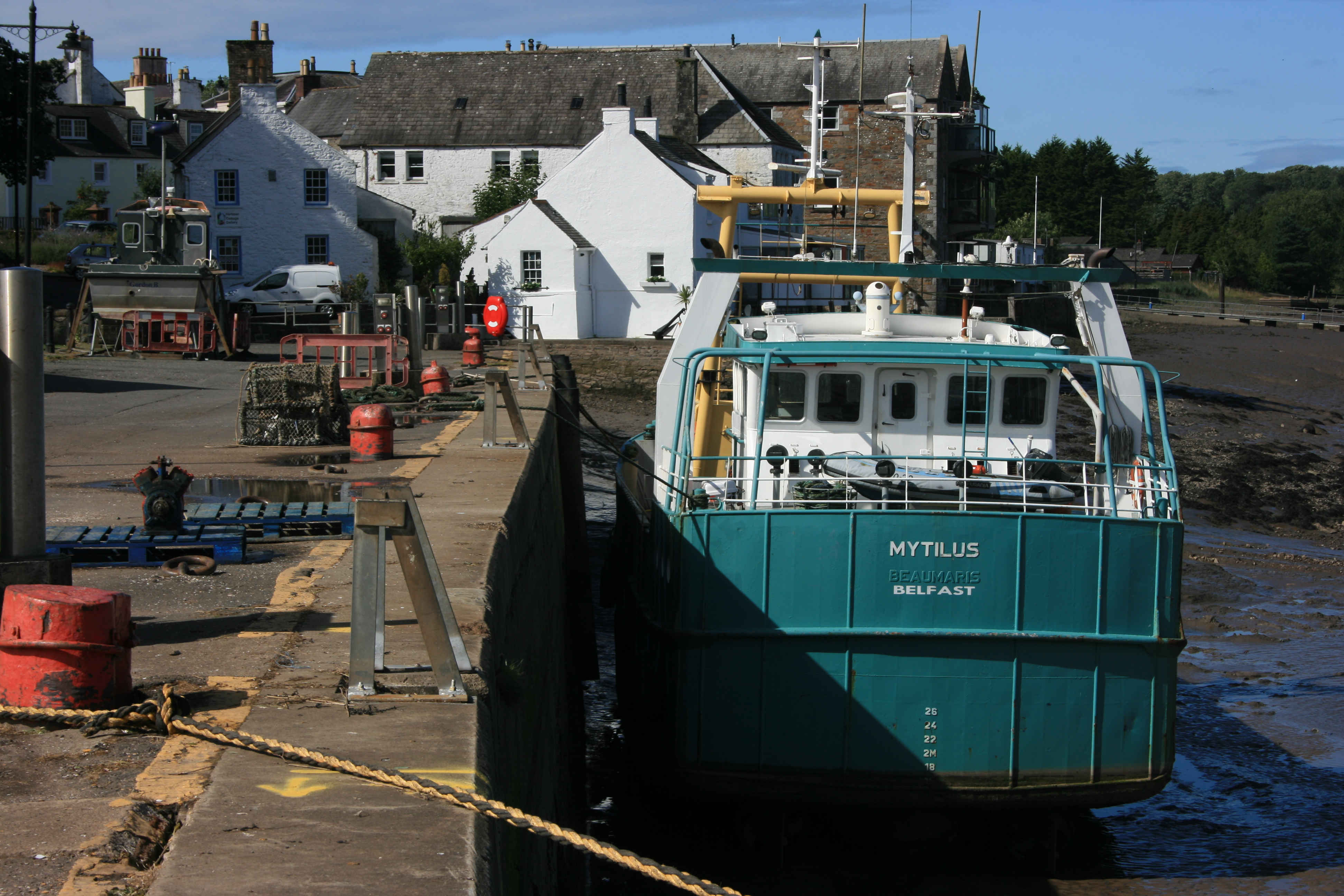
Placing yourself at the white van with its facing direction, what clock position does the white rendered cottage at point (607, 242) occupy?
The white rendered cottage is roughly at 6 o'clock from the white van.

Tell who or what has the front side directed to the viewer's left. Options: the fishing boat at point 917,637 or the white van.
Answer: the white van

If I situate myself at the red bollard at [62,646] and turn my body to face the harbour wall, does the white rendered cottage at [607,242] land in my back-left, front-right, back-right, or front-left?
front-left

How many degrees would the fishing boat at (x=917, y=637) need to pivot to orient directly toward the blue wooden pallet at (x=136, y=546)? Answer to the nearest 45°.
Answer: approximately 90° to its left

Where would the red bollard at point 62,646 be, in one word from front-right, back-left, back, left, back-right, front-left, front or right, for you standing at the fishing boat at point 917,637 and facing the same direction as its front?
back-left

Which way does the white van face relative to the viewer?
to the viewer's left

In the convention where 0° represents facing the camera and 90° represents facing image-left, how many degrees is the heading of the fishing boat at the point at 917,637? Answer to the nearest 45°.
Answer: approximately 180°

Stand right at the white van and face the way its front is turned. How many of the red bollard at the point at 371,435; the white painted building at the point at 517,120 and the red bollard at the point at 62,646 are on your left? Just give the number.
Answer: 2

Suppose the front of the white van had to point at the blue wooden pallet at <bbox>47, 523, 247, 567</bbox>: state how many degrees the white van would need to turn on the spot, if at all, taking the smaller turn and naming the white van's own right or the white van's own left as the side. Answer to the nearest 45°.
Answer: approximately 90° to the white van's own left
